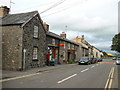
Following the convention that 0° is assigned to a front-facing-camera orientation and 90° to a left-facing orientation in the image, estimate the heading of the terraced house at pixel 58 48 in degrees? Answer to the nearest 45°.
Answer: approximately 315°
